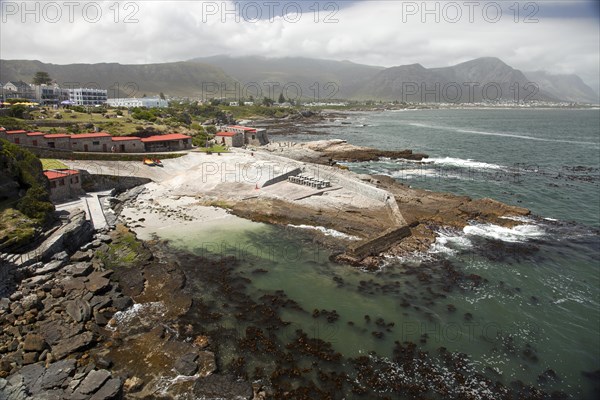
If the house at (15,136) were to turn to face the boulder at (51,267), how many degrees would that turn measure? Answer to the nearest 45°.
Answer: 0° — it already faces it

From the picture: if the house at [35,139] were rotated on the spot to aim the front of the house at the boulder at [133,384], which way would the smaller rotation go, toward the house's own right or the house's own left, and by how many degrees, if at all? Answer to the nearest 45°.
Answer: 0° — it already faces it

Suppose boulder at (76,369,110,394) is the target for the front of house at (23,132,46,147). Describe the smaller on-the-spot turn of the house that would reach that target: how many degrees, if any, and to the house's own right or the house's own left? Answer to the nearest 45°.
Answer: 0° — it already faces it

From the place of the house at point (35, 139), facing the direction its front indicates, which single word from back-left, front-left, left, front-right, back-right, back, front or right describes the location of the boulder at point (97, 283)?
front

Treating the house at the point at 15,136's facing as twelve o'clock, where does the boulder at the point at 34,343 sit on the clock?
The boulder is roughly at 12 o'clock from the house.

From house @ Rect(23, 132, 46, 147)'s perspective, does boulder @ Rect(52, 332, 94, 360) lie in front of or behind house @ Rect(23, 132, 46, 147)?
in front

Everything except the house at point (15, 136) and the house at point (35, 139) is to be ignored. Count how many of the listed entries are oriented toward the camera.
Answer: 2

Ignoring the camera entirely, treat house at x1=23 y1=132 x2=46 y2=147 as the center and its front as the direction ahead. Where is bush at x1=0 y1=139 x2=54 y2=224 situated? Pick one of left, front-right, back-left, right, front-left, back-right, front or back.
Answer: front

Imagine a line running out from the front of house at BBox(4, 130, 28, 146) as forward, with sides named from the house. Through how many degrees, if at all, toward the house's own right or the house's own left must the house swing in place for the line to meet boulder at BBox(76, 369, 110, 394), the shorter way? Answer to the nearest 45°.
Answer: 0° — it already faces it

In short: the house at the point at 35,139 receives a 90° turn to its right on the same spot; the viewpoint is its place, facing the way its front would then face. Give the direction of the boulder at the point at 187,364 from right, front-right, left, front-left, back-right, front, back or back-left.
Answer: left

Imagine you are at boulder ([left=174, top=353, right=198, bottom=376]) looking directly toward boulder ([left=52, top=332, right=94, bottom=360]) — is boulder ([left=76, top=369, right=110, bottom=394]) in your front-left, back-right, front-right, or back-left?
front-left

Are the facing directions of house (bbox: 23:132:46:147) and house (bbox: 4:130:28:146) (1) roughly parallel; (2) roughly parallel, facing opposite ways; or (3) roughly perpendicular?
roughly parallel

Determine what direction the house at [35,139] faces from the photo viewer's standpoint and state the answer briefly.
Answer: facing the viewer

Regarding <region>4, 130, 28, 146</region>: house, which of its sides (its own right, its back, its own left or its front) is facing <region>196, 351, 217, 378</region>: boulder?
front

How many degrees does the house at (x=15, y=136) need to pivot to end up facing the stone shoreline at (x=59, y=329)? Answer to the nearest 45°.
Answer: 0° — it already faces it

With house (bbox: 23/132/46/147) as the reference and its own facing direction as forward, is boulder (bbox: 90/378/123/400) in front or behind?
in front

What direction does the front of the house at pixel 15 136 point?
toward the camera

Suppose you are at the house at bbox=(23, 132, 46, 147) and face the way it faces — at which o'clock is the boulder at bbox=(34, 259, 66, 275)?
The boulder is roughly at 12 o'clock from the house.

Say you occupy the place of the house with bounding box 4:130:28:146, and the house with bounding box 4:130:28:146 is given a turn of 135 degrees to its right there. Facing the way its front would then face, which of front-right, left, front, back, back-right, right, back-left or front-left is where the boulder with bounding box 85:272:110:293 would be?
back-left
